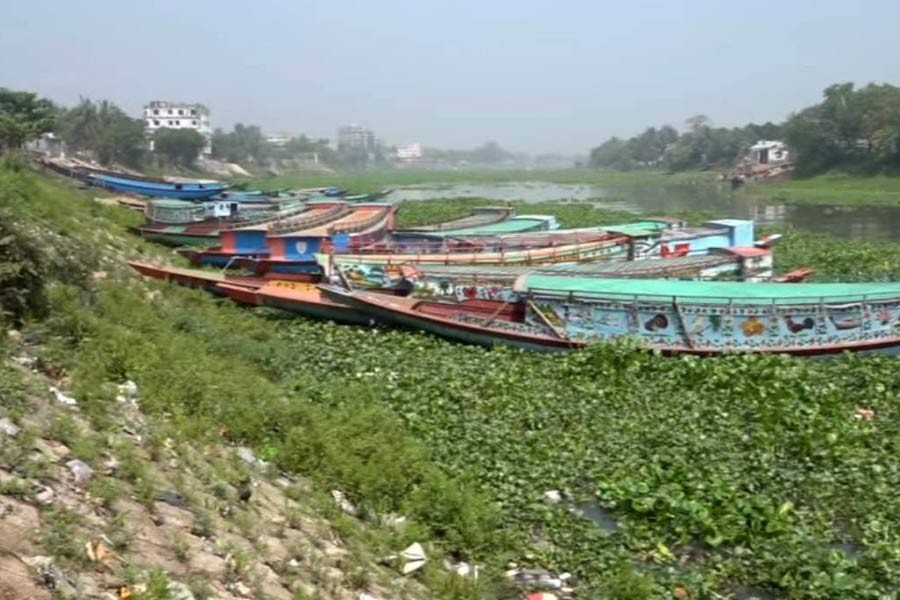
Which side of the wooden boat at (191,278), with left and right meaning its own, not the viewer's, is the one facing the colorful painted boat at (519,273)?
back

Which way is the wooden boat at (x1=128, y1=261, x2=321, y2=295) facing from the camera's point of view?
to the viewer's left

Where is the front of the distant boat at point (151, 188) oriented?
to the viewer's left

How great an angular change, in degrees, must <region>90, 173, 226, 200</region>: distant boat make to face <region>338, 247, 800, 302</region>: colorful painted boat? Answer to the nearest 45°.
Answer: approximately 90° to its left

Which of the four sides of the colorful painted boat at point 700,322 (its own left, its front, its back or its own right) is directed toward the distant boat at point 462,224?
right

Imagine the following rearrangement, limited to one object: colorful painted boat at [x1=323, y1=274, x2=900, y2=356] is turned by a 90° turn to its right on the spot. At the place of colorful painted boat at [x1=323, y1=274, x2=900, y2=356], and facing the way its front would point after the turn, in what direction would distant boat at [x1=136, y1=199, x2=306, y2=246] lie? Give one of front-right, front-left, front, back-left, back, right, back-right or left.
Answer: front-left

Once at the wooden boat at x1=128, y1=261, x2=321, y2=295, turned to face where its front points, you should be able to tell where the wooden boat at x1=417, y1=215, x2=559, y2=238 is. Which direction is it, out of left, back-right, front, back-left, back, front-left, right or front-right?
back-right

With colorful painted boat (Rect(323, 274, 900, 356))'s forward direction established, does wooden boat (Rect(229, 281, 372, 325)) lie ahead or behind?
ahead

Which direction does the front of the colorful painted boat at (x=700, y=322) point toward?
to the viewer's left

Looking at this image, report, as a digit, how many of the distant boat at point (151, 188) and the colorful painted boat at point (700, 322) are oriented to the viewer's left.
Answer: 2

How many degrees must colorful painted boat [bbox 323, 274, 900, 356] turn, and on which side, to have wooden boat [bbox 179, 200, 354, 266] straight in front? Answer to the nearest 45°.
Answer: approximately 45° to its right

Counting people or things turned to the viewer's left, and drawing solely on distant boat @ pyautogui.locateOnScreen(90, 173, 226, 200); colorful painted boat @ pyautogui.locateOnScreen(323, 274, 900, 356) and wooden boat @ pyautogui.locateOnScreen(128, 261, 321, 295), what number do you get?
3

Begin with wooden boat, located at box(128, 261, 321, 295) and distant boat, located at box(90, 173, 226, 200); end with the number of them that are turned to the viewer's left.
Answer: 2
